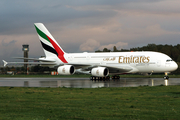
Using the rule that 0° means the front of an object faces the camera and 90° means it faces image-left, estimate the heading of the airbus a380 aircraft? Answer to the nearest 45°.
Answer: approximately 315°
